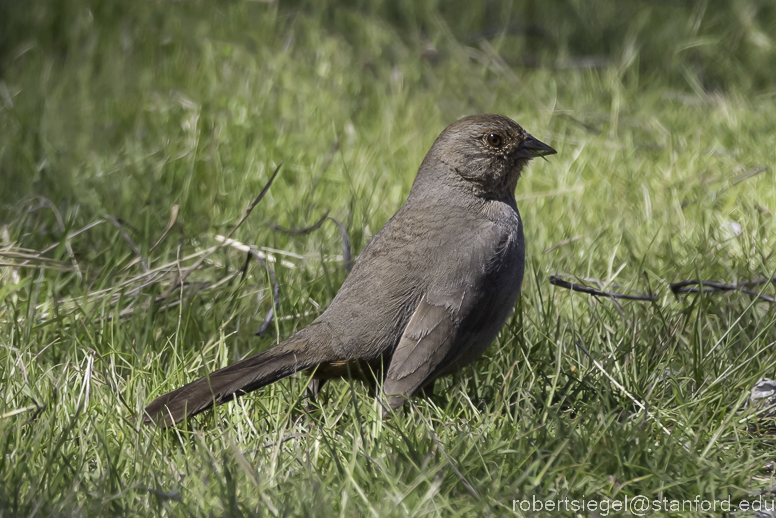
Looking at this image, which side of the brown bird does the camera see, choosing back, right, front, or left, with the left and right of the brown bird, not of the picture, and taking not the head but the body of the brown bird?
right
